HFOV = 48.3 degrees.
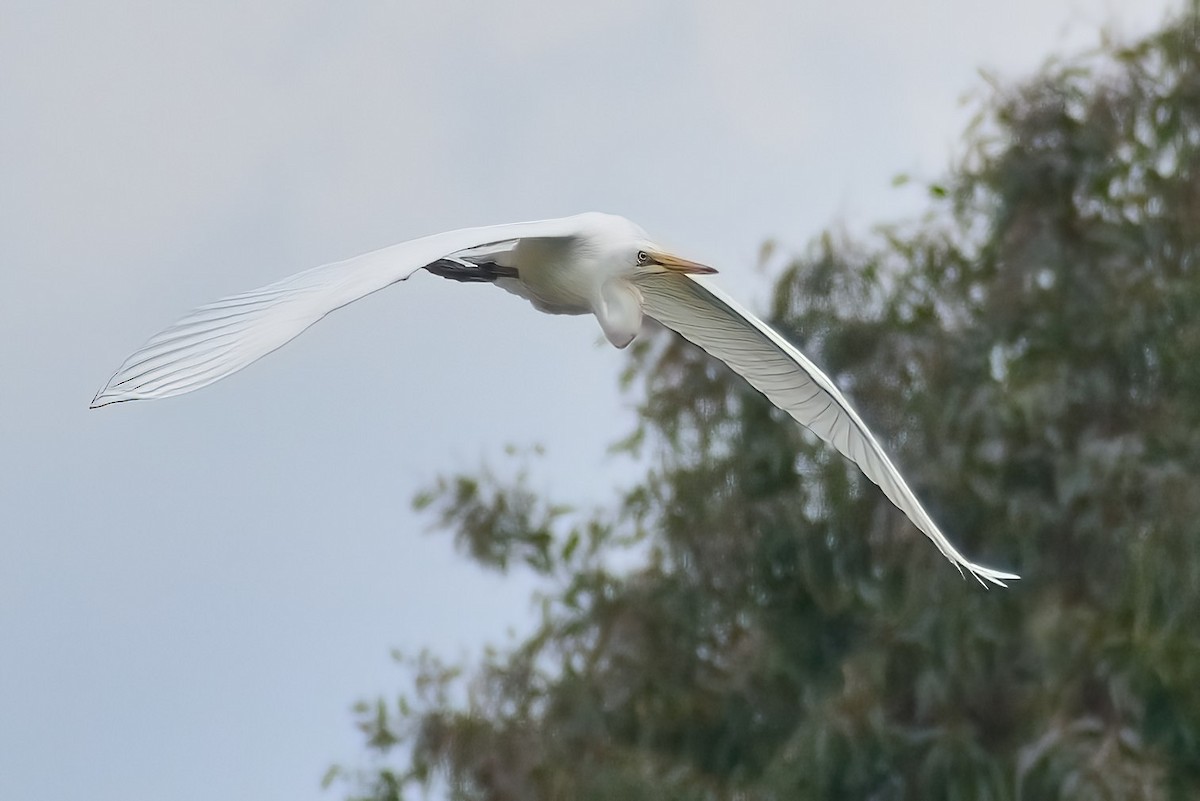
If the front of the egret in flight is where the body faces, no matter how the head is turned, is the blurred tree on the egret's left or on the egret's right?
on the egret's left

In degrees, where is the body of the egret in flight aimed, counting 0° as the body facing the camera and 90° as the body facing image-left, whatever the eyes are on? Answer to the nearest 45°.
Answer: approximately 315°
